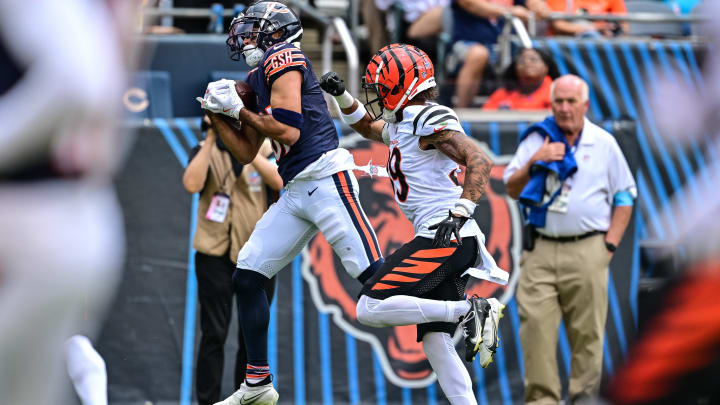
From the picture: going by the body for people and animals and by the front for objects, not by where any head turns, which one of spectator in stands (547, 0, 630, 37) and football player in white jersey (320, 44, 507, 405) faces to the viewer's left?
the football player in white jersey

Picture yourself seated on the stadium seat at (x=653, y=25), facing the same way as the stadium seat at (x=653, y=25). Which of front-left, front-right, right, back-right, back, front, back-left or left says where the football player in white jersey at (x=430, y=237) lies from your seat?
front

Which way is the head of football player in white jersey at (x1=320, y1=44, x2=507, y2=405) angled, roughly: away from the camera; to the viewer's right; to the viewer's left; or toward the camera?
to the viewer's left

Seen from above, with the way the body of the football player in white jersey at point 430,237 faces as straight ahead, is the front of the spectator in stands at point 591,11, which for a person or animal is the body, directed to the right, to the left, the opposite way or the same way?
to the left

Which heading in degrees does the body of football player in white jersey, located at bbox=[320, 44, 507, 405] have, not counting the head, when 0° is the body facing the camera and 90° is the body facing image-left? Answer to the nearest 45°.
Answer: approximately 90°

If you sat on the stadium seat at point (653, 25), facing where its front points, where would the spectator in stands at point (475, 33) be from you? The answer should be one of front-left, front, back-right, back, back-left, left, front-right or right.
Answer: front-right

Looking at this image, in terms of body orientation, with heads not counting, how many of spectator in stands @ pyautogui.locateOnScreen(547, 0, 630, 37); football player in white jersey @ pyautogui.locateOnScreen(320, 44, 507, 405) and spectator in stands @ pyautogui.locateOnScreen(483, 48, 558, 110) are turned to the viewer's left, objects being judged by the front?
1

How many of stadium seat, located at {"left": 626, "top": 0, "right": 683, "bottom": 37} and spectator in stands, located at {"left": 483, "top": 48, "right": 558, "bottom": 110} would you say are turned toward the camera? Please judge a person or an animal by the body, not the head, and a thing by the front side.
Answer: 2

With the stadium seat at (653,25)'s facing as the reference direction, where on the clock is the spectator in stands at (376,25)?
The spectator in stands is roughly at 2 o'clock from the stadium seat.

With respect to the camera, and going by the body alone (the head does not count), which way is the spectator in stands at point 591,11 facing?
toward the camera

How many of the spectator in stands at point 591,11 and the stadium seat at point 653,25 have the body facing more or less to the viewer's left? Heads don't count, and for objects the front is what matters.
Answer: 0

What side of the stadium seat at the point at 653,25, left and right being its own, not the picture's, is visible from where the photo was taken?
front
